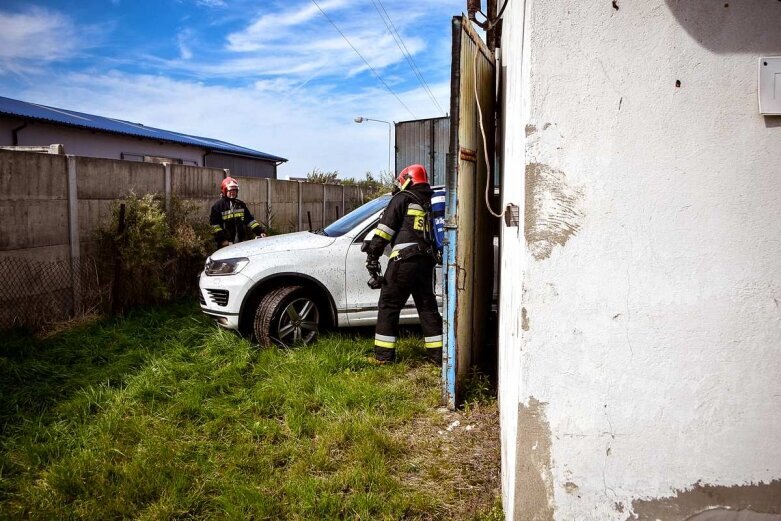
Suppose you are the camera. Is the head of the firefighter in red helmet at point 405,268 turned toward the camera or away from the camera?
away from the camera

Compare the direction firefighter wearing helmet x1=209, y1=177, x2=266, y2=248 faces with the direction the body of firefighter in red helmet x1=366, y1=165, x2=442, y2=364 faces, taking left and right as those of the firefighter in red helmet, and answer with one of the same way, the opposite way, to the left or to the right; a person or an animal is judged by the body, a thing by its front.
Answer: the opposite way

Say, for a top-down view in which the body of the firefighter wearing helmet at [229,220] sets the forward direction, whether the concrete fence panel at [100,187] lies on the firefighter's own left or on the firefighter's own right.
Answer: on the firefighter's own right

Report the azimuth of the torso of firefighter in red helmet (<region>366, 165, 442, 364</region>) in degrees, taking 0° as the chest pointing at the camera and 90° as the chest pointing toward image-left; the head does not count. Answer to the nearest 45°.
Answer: approximately 135°

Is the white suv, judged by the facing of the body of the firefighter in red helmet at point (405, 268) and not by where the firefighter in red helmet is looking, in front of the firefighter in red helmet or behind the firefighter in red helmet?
in front

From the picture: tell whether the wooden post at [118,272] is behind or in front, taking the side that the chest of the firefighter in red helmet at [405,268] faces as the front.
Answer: in front

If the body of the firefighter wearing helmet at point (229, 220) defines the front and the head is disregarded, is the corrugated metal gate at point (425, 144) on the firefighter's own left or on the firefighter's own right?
on the firefighter's own left

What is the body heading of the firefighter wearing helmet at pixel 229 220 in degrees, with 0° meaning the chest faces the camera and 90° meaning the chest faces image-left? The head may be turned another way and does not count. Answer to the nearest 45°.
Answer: approximately 315°
